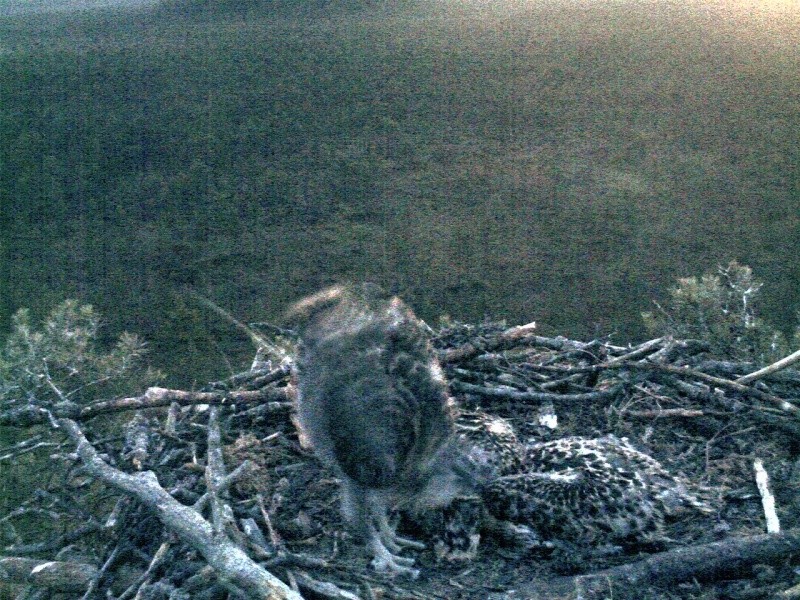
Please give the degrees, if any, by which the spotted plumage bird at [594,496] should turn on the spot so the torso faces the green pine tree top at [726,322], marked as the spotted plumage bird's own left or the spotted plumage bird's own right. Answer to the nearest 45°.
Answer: approximately 90° to the spotted plumage bird's own right

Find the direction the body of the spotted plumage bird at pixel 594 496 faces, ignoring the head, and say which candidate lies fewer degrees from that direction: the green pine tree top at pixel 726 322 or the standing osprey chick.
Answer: the standing osprey chick

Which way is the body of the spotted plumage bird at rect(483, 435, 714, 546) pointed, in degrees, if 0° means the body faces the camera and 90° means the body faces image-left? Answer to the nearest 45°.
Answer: approximately 90°

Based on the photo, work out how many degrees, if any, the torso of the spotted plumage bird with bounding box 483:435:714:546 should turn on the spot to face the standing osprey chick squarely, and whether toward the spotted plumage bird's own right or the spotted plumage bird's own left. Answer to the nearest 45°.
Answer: approximately 45° to the spotted plumage bird's own left
